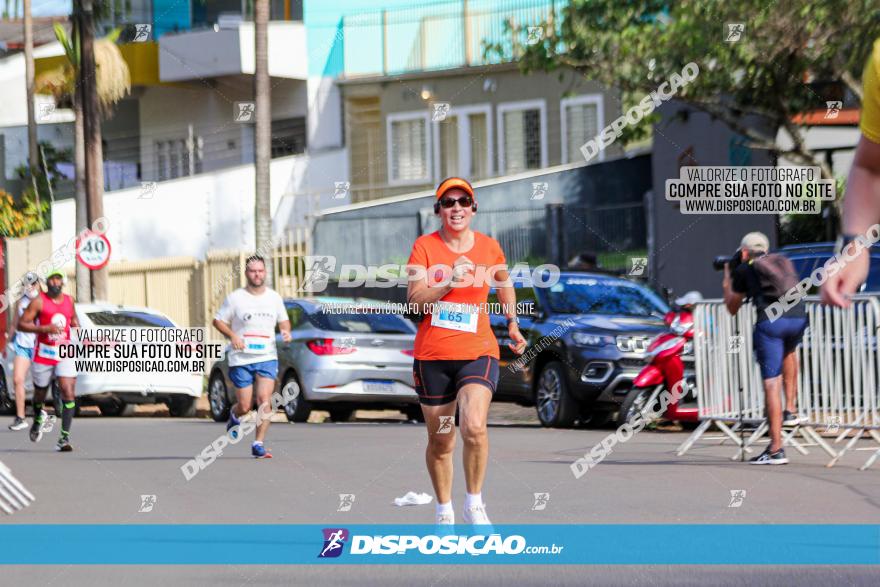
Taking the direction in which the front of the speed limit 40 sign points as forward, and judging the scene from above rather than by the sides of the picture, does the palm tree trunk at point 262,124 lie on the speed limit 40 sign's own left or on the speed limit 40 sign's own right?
on the speed limit 40 sign's own left

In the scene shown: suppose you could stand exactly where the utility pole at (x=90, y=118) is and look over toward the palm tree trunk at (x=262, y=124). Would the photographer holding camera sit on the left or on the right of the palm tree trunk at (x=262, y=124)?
right

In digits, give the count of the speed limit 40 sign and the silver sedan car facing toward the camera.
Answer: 1

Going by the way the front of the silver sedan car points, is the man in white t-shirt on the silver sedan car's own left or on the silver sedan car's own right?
on the silver sedan car's own left

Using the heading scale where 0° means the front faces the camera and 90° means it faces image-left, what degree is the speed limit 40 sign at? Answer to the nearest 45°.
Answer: approximately 0°

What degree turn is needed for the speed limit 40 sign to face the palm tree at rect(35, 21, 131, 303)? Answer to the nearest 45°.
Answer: approximately 180°

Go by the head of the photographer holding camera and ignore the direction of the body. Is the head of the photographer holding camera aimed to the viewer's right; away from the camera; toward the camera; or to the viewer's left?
to the viewer's left

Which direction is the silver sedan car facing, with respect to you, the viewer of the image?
facing away from the viewer and to the left of the viewer

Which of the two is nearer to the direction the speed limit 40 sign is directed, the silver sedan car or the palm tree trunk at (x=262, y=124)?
the silver sedan car

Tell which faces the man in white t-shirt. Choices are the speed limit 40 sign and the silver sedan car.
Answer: the speed limit 40 sign
